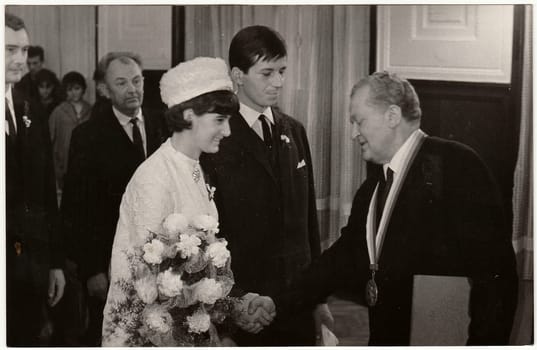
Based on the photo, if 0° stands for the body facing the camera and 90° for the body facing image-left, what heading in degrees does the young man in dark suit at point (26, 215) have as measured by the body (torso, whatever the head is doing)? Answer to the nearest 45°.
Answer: approximately 315°

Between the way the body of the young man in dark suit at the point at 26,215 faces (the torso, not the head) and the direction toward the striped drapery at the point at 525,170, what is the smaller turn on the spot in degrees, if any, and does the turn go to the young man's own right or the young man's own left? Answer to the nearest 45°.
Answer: approximately 45° to the young man's own left

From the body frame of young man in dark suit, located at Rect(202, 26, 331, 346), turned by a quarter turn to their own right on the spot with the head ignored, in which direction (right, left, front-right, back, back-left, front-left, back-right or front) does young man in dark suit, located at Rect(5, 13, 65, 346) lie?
front-right

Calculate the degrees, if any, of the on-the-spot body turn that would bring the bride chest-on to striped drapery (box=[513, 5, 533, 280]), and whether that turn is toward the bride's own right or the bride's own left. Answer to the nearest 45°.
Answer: approximately 45° to the bride's own left
